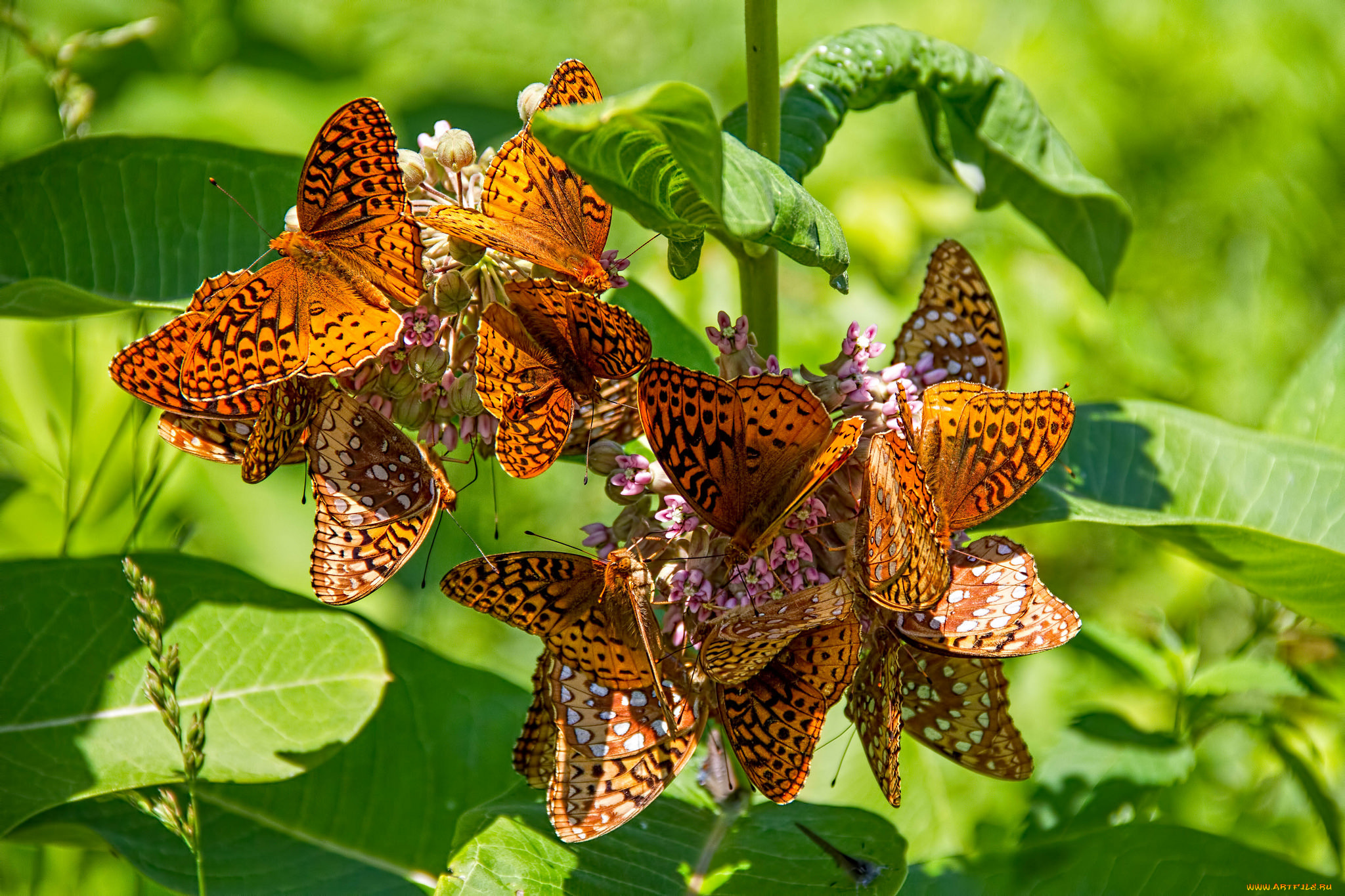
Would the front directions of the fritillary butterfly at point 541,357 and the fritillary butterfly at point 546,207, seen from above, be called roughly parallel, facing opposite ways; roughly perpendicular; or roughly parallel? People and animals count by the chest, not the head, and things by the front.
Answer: roughly parallel

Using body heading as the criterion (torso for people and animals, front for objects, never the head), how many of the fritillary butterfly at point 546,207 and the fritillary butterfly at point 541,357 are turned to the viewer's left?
0

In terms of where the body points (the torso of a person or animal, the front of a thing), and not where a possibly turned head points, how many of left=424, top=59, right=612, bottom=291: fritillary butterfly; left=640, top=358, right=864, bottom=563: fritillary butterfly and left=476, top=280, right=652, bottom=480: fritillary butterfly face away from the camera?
0

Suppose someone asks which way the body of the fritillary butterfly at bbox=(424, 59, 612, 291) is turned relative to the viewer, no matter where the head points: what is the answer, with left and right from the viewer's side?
facing the viewer and to the right of the viewer
